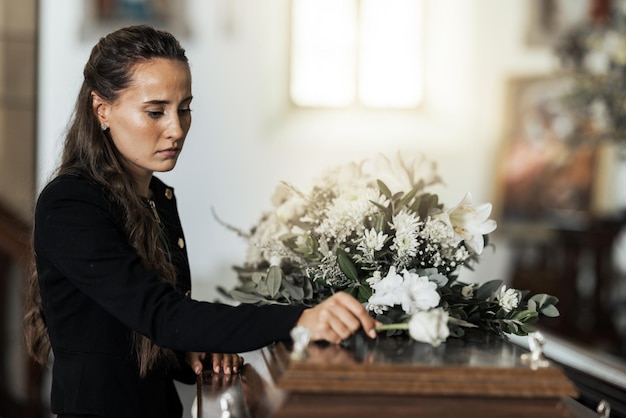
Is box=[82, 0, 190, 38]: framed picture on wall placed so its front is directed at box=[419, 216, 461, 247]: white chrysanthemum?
yes

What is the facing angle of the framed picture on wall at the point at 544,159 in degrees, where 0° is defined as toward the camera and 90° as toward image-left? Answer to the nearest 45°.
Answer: approximately 0°

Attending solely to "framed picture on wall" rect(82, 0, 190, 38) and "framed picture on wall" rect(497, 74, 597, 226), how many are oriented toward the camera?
2

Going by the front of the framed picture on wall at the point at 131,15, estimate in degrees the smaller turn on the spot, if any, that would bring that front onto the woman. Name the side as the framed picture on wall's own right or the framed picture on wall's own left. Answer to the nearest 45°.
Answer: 0° — it already faces them

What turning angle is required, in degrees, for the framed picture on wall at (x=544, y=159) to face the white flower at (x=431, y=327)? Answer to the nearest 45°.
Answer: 0° — it already faces it

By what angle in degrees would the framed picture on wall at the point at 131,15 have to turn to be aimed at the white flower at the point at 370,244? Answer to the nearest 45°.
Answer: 0° — it already faces it

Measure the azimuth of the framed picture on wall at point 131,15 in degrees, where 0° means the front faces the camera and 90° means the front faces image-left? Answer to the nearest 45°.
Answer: approximately 0°
